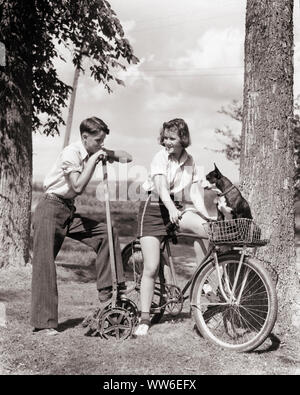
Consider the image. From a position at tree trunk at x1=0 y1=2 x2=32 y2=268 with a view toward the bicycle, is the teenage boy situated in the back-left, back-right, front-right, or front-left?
front-right

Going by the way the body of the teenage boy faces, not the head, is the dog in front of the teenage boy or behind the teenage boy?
in front

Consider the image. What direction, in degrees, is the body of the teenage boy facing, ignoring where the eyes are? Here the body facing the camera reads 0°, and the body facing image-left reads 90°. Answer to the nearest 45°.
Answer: approximately 270°

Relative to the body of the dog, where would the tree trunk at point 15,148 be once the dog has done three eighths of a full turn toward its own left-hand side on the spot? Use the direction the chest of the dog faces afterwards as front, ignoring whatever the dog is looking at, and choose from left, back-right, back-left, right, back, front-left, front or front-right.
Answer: back

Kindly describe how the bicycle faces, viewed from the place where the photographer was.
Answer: facing the viewer and to the right of the viewer

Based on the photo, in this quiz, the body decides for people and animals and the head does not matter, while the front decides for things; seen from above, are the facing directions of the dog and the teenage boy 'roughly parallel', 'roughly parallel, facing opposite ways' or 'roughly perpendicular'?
roughly parallel, facing opposite ways

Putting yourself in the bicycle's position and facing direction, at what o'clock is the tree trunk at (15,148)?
The tree trunk is roughly at 6 o'clock from the bicycle.

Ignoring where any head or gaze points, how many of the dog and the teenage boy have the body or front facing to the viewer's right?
1

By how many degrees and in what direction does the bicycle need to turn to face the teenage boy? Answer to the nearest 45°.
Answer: approximately 135° to its right

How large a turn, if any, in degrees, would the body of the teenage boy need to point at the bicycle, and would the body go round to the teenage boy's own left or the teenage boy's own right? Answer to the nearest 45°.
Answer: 0° — they already face it

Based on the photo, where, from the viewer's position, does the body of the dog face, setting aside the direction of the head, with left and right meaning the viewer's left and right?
facing to the left of the viewer
